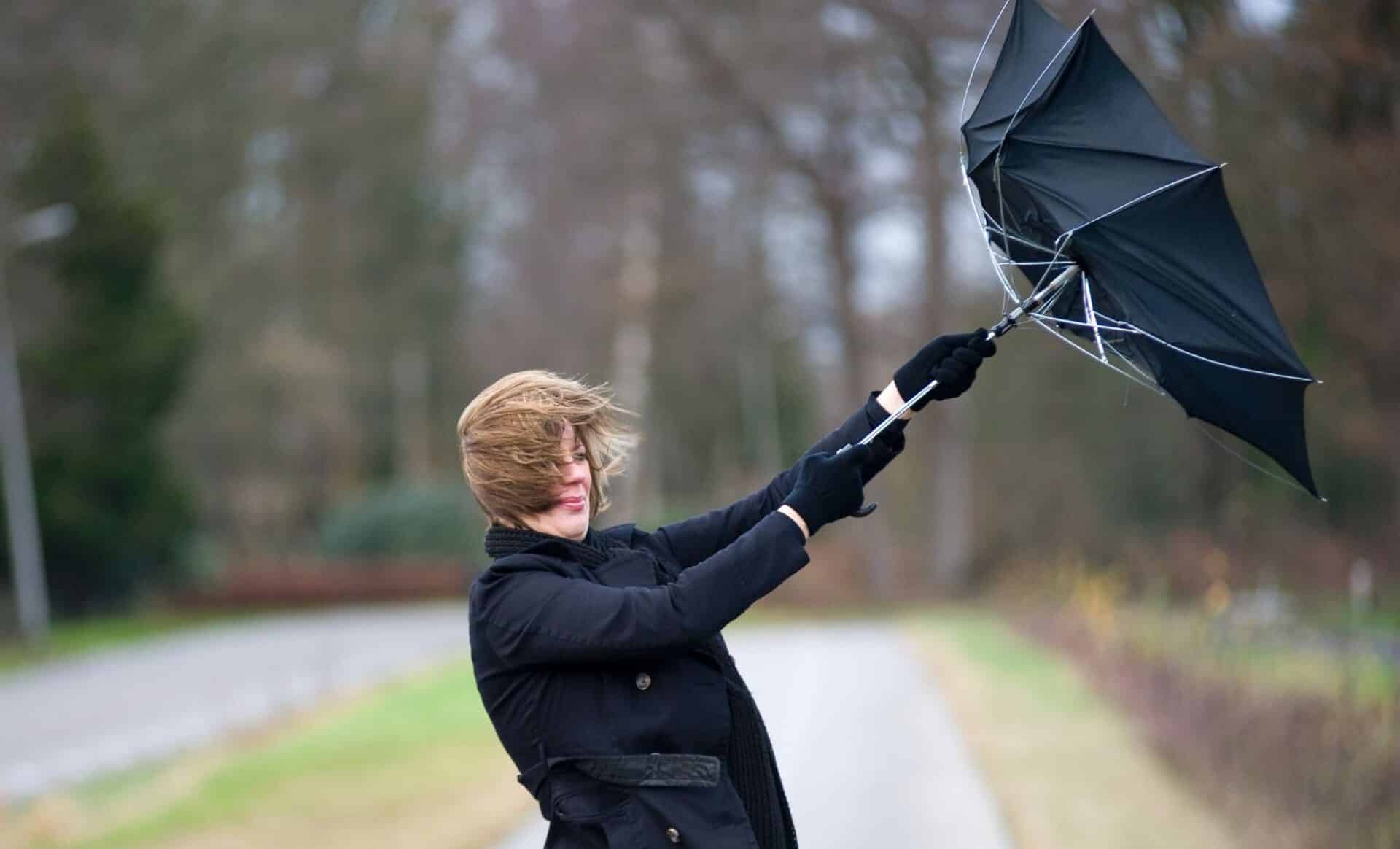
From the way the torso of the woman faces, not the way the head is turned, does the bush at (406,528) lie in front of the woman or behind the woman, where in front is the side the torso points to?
behind

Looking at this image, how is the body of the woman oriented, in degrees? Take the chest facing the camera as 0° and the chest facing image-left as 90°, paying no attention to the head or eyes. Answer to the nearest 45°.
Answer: approximately 315°

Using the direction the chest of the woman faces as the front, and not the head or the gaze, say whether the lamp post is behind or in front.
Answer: behind
